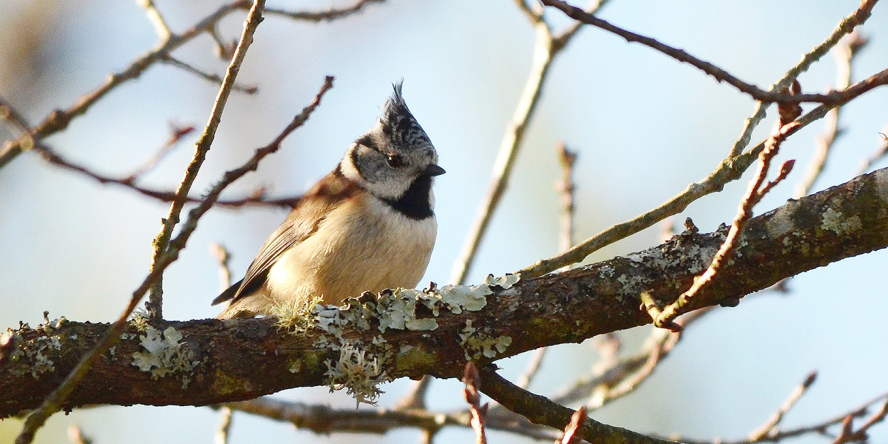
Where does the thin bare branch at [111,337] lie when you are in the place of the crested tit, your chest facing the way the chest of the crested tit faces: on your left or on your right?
on your right

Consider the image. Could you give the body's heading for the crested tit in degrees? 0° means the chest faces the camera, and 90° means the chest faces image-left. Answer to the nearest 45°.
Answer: approximately 315°

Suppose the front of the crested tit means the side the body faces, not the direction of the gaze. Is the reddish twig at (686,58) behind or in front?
in front

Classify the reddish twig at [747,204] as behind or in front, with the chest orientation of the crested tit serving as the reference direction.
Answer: in front

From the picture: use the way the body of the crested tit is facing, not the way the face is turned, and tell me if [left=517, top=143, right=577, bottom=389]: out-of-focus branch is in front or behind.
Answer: in front
